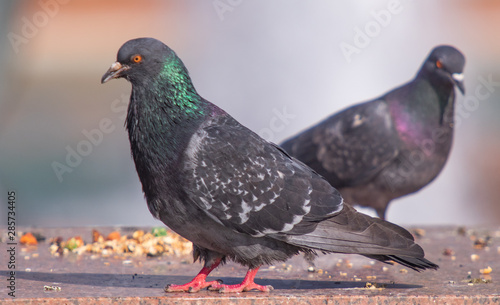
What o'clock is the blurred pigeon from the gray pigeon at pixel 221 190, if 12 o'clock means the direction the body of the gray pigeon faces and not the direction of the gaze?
The blurred pigeon is roughly at 4 o'clock from the gray pigeon.

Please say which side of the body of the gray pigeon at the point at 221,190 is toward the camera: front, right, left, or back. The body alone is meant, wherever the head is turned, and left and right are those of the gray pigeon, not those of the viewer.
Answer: left
